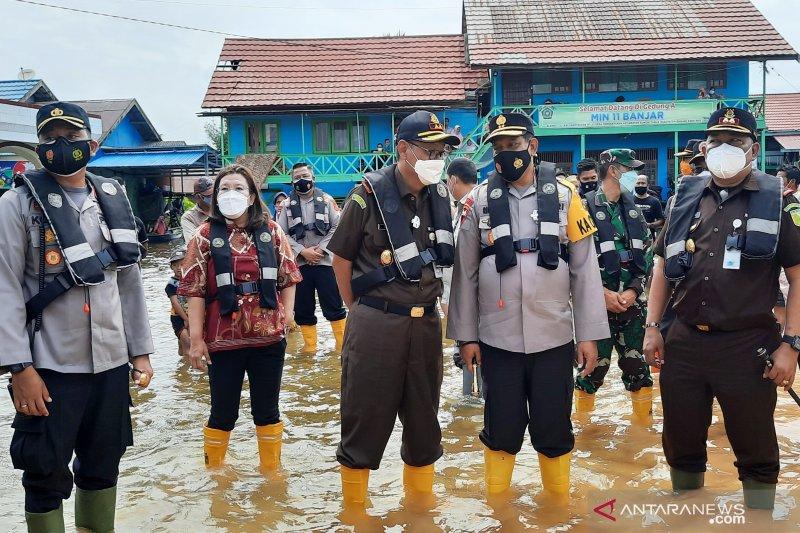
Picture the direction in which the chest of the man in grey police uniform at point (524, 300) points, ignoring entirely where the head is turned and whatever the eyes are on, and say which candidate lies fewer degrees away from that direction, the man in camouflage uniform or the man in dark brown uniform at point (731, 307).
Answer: the man in dark brown uniform

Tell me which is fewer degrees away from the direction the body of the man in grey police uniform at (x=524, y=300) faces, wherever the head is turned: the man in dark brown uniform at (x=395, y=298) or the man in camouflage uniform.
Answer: the man in dark brown uniform

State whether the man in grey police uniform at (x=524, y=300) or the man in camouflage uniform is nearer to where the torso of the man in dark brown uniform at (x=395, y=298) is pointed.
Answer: the man in grey police uniform

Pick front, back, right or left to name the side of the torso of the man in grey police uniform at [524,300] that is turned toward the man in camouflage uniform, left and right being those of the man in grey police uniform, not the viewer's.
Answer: back

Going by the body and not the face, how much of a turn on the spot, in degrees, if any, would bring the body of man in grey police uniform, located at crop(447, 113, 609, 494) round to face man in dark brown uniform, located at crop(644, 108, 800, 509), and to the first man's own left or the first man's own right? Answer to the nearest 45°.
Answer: approximately 90° to the first man's own left

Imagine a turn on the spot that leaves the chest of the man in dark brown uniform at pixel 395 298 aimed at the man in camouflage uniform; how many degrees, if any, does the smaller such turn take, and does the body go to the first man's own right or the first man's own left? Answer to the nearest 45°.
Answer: approximately 90° to the first man's own left

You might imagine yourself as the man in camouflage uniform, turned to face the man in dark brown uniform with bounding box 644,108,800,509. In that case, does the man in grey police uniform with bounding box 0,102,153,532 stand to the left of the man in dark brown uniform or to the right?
right

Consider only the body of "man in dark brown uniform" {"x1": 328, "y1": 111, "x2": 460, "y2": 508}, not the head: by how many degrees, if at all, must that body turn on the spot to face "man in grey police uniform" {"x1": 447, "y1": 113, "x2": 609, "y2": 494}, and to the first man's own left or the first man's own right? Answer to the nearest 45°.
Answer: approximately 45° to the first man's own left

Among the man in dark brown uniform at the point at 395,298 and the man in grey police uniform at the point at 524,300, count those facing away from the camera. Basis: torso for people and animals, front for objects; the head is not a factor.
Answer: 0

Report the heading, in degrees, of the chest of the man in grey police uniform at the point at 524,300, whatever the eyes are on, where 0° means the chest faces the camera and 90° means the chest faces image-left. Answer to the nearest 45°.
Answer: approximately 0°
